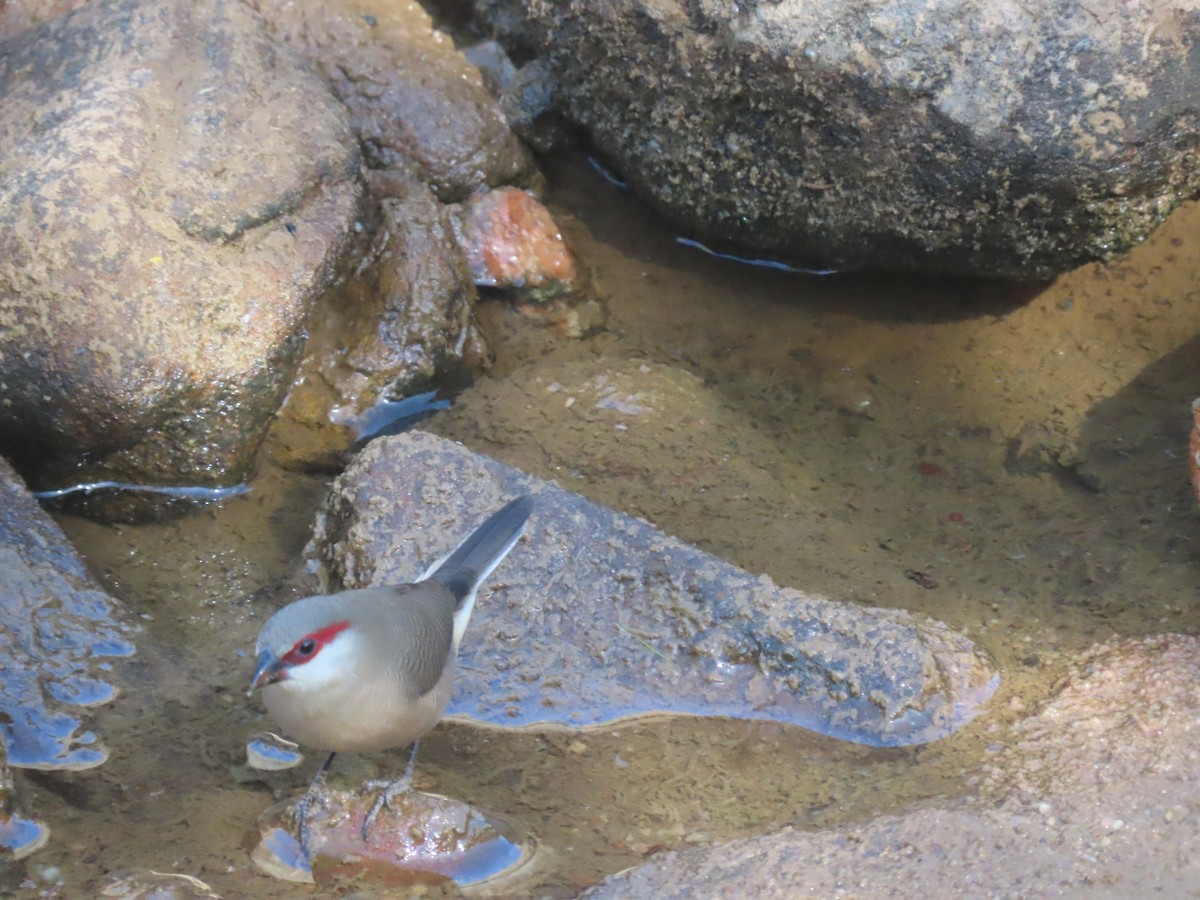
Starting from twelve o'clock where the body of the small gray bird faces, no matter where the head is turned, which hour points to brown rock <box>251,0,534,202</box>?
The brown rock is roughly at 4 o'clock from the small gray bird.

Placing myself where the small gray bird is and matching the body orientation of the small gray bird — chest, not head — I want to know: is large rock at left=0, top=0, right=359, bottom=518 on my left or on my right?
on my right

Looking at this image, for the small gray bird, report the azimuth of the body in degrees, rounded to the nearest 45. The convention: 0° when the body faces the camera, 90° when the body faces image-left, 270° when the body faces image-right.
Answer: approximately 45°

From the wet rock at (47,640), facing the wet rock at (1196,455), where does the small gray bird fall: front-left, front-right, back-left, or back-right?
front-right

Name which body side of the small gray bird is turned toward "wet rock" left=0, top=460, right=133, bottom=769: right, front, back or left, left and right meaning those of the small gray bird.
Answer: right

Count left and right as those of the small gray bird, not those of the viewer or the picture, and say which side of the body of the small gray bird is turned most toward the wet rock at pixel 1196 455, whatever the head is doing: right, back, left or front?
back

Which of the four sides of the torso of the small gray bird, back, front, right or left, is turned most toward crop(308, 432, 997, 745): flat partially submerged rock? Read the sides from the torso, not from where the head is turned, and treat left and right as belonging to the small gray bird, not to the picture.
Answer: back

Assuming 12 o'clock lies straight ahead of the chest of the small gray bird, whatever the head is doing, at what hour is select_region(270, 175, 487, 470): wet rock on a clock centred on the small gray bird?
The wet rock is roughly at 4 o'clock from the small gray bird.

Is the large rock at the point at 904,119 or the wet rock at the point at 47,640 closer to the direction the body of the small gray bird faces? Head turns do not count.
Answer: the wet rock
